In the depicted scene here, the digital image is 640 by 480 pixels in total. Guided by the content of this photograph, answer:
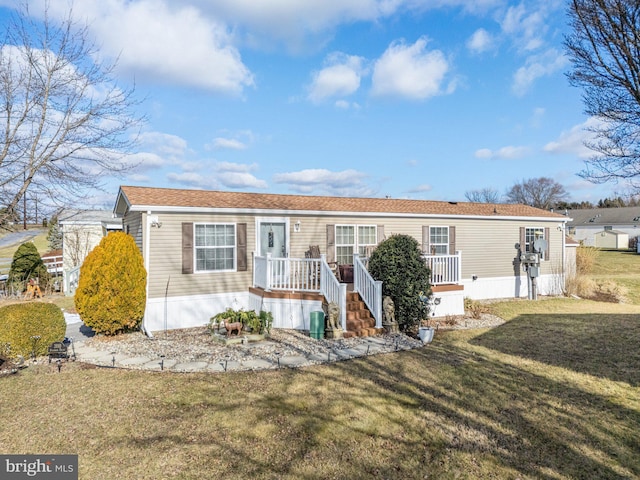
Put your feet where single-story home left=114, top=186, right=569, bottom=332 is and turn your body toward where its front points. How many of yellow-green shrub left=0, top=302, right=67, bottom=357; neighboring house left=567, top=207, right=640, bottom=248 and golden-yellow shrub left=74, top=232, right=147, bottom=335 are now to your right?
2

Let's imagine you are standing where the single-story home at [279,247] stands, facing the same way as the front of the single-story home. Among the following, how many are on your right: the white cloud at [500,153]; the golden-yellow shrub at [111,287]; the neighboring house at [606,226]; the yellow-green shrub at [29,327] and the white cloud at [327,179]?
2

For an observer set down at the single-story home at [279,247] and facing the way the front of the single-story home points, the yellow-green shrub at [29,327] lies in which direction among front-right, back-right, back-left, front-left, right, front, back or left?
right

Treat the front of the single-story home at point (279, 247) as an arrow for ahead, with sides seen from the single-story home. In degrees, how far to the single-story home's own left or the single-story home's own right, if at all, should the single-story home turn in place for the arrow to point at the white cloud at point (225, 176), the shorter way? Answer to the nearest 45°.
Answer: approximately 135° to the single-story home's own left

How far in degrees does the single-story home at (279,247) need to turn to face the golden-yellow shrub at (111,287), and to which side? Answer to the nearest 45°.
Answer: approximately 90° to its right

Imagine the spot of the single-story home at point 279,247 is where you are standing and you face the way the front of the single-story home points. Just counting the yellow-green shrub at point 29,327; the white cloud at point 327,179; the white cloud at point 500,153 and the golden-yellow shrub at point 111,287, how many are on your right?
2

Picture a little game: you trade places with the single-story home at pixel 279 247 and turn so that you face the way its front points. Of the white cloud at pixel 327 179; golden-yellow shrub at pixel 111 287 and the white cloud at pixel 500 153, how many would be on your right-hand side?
1

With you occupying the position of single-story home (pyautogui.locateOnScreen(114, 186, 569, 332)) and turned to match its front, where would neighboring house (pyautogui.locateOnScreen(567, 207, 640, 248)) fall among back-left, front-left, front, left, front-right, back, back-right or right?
left

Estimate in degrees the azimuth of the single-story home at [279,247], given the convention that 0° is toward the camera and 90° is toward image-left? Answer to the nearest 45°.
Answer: approximately 315°

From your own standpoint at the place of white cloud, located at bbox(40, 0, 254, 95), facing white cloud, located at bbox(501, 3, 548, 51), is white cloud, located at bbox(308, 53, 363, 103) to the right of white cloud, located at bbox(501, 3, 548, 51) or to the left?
left
